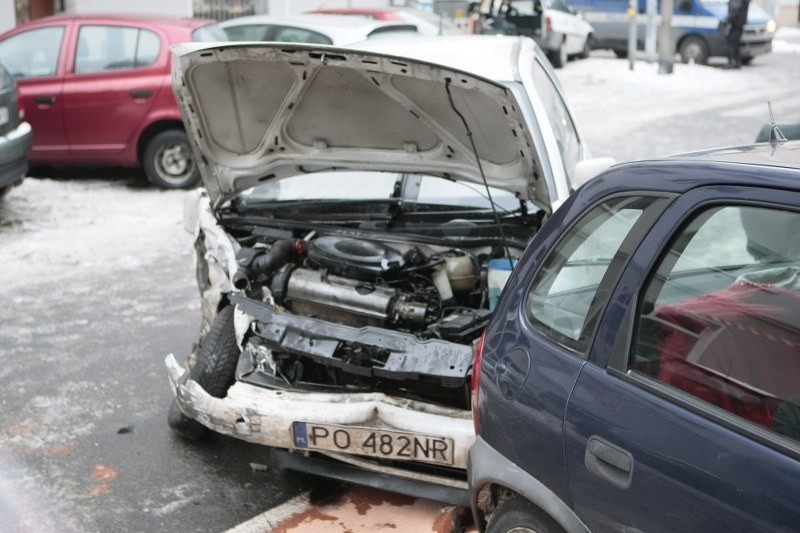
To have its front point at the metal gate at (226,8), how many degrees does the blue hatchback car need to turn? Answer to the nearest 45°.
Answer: approximately 180°

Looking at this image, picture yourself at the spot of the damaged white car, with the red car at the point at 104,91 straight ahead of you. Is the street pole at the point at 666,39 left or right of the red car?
right

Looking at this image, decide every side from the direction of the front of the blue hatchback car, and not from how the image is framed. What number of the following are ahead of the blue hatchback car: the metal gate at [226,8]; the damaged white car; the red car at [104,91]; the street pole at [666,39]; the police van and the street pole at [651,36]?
0

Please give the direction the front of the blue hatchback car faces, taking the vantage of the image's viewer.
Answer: facing the viewer and to the right of the viewer

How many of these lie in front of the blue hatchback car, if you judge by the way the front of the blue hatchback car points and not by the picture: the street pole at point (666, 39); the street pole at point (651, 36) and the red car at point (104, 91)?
0

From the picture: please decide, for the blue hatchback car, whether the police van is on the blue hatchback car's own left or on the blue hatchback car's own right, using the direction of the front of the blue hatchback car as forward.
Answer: on the blue hatchback car's own left

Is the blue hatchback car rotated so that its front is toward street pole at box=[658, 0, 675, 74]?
no

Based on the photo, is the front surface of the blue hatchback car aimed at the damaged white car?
no

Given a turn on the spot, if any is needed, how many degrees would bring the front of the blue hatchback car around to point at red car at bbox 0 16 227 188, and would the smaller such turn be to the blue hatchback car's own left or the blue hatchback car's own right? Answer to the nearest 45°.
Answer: approximately 180°

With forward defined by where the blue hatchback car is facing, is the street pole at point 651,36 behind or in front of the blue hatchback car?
behind

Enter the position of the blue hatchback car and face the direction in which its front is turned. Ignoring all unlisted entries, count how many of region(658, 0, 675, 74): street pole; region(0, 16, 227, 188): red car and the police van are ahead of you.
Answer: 0

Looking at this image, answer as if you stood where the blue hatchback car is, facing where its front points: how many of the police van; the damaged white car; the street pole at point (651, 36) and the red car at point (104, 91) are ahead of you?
0
